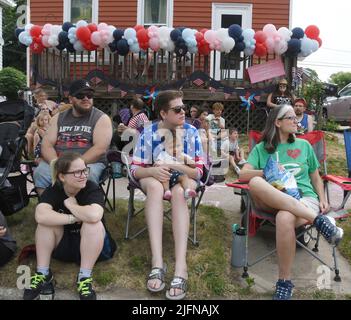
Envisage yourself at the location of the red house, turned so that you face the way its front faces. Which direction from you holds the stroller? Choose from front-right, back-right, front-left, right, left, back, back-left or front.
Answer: front

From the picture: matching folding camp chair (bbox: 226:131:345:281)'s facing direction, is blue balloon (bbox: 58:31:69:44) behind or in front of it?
behind

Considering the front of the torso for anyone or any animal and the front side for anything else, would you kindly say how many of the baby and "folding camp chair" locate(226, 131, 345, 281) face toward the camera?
2

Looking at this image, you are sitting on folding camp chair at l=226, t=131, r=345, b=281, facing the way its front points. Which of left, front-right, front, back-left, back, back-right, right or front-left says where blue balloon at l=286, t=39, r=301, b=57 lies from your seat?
back

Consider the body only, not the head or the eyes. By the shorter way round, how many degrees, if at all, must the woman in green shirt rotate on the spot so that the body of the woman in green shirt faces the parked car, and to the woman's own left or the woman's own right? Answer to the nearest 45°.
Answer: approximately 180°

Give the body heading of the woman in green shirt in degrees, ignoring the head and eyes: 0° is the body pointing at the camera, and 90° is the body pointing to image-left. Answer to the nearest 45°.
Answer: approximately 0°

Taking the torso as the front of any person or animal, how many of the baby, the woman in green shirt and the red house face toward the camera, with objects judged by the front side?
3

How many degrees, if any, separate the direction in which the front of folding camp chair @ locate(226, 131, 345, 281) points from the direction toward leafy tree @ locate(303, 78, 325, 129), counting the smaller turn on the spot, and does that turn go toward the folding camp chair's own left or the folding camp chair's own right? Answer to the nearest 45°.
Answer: approximately 180°
